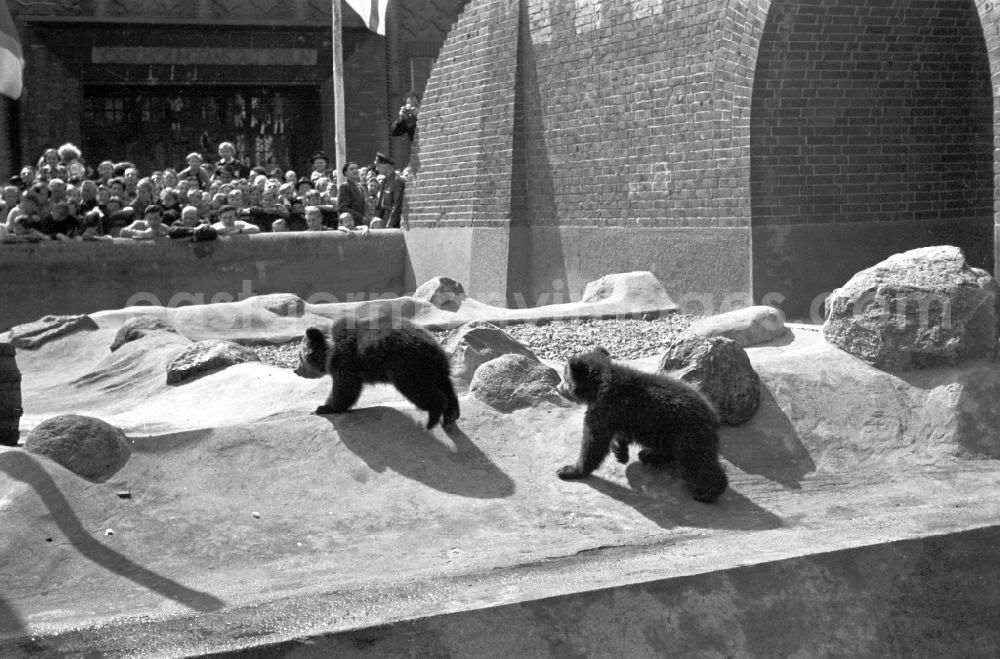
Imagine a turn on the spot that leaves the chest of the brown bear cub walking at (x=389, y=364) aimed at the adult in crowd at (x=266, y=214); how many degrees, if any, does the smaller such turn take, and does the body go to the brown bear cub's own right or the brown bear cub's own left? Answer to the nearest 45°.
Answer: approximately 90° to the brown bear cub's own right

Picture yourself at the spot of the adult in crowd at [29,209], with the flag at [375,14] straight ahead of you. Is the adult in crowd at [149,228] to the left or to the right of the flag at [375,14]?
right

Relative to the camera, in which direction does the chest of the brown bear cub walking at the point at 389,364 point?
to the viewer's left

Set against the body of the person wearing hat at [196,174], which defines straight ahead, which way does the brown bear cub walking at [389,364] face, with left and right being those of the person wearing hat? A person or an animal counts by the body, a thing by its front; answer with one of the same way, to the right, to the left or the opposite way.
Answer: to the right

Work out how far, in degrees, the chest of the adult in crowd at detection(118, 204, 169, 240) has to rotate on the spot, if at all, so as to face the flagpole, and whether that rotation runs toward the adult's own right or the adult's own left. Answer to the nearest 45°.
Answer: approximately 135° to the adult's own left

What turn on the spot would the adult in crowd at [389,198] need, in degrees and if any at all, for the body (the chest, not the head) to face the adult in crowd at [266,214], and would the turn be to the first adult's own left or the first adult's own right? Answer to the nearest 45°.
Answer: approximately 45° to the first adult's own right
